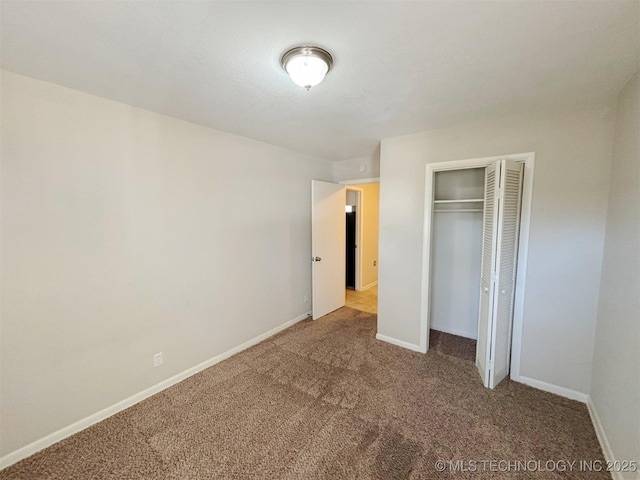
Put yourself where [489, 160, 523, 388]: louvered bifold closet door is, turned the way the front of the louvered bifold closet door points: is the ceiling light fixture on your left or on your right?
on your right

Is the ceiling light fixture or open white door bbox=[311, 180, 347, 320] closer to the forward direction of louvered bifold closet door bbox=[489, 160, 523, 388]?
the ceiling light fixture

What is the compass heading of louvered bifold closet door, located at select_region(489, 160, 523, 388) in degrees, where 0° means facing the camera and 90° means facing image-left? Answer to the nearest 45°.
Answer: approximately 315°
